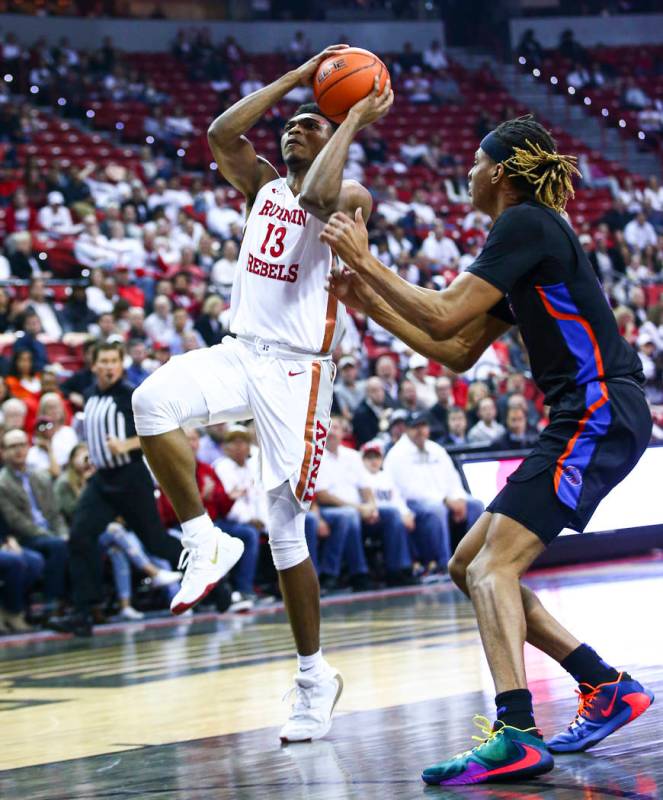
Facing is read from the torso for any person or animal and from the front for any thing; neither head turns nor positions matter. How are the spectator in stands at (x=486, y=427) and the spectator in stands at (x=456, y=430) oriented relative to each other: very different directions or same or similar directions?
same or similar directions

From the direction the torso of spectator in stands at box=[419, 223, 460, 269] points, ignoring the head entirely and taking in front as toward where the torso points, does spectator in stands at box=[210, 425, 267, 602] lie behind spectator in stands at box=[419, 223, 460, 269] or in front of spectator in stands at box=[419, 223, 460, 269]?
in front

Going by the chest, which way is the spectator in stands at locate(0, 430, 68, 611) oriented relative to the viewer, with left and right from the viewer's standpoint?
facing the viewer and to the right of the viewer

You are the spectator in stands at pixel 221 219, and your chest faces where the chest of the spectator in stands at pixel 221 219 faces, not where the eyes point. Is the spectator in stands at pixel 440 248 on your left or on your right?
on your left

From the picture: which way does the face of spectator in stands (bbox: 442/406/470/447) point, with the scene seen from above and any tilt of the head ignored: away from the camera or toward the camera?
toward the camera

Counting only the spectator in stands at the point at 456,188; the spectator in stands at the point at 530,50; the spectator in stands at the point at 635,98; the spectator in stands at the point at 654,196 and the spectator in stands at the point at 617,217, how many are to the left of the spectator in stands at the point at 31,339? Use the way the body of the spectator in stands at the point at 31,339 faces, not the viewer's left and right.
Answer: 5

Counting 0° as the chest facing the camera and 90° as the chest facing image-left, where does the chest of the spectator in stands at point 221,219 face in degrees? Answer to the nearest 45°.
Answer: approximately 0°

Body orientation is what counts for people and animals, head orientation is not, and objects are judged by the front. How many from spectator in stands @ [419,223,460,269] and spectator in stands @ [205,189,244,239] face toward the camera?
2

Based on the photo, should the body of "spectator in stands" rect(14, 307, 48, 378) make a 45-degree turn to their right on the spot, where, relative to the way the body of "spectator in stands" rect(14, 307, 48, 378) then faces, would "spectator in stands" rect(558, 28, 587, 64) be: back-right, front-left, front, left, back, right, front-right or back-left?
back-left

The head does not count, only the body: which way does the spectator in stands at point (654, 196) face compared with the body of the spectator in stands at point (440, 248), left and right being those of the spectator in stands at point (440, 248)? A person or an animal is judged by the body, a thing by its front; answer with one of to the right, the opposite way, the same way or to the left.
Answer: the same way

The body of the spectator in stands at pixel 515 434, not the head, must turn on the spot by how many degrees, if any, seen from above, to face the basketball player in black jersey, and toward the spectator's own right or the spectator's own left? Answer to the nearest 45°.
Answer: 0° — they already face them

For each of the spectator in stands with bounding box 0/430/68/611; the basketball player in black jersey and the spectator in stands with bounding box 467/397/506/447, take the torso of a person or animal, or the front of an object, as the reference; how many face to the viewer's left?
1

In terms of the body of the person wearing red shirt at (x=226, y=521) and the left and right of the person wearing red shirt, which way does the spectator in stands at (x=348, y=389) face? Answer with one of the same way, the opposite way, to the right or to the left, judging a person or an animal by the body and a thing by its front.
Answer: the same way

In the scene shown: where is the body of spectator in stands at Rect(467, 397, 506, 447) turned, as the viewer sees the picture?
toward the camera

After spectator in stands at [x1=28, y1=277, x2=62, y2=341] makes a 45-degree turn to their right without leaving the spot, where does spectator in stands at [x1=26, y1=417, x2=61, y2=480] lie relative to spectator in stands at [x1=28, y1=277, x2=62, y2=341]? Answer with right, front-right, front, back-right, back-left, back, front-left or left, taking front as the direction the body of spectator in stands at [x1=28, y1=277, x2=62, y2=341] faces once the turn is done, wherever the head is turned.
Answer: front

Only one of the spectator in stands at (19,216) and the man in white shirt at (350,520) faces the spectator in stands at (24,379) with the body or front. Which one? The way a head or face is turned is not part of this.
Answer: the spectator in stands at (19,216)

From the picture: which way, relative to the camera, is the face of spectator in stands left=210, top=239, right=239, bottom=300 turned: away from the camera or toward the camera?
toward the camera

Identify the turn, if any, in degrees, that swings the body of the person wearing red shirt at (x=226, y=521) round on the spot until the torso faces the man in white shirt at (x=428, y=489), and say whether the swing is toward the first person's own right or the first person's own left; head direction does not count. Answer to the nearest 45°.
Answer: approximately 135° to the first person's own left

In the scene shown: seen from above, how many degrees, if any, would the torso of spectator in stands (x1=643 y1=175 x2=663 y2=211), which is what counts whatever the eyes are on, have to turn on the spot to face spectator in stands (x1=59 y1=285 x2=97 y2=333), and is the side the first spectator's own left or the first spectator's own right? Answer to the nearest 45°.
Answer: approximately 45° to the first spectator's own right

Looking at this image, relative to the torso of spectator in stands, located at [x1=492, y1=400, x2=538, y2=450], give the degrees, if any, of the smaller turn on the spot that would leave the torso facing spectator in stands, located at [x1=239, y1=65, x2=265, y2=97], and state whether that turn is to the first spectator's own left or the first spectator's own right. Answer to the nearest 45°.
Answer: approximately 180°

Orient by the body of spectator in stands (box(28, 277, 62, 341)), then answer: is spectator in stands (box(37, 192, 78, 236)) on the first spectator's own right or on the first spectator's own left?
on the first spectator's own left

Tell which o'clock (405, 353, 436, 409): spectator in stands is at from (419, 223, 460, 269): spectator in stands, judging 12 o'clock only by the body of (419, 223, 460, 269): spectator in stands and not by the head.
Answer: (405, 353, 436, 409): spectator in stands is roughly at 12 o'clock from (419, 223, 460, 269): spectator in stands.
